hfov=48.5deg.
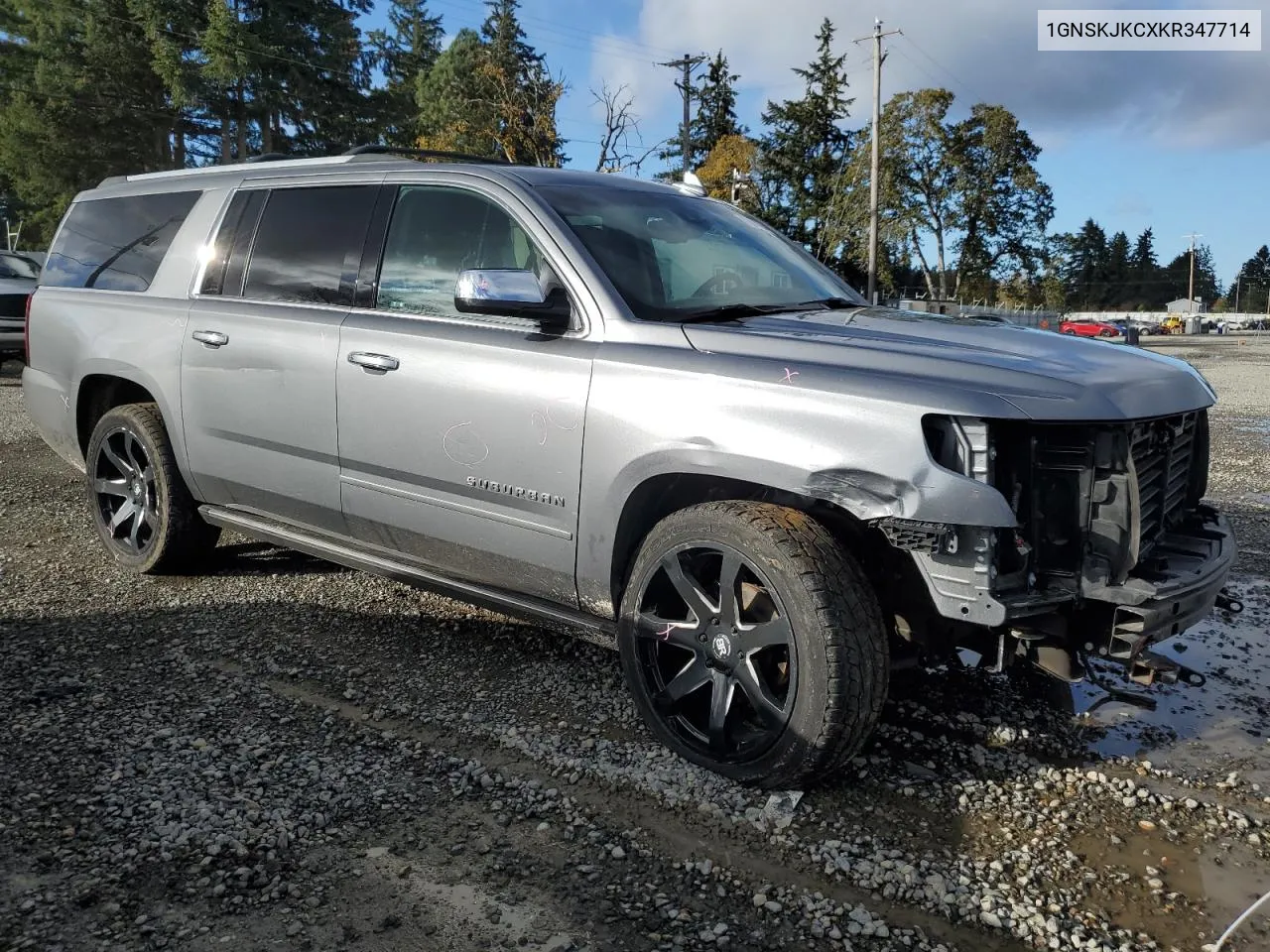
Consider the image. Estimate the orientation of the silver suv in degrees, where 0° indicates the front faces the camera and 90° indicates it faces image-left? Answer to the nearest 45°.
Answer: approximately 315°

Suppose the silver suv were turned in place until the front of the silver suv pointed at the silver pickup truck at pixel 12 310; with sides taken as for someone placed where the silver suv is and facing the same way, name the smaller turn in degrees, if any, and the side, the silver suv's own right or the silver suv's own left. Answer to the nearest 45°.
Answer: approximately 180°

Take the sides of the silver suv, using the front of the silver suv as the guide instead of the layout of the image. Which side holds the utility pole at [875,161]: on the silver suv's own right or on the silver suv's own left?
on the silver suv's own left

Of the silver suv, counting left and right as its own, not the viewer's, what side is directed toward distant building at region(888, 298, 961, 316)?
left
